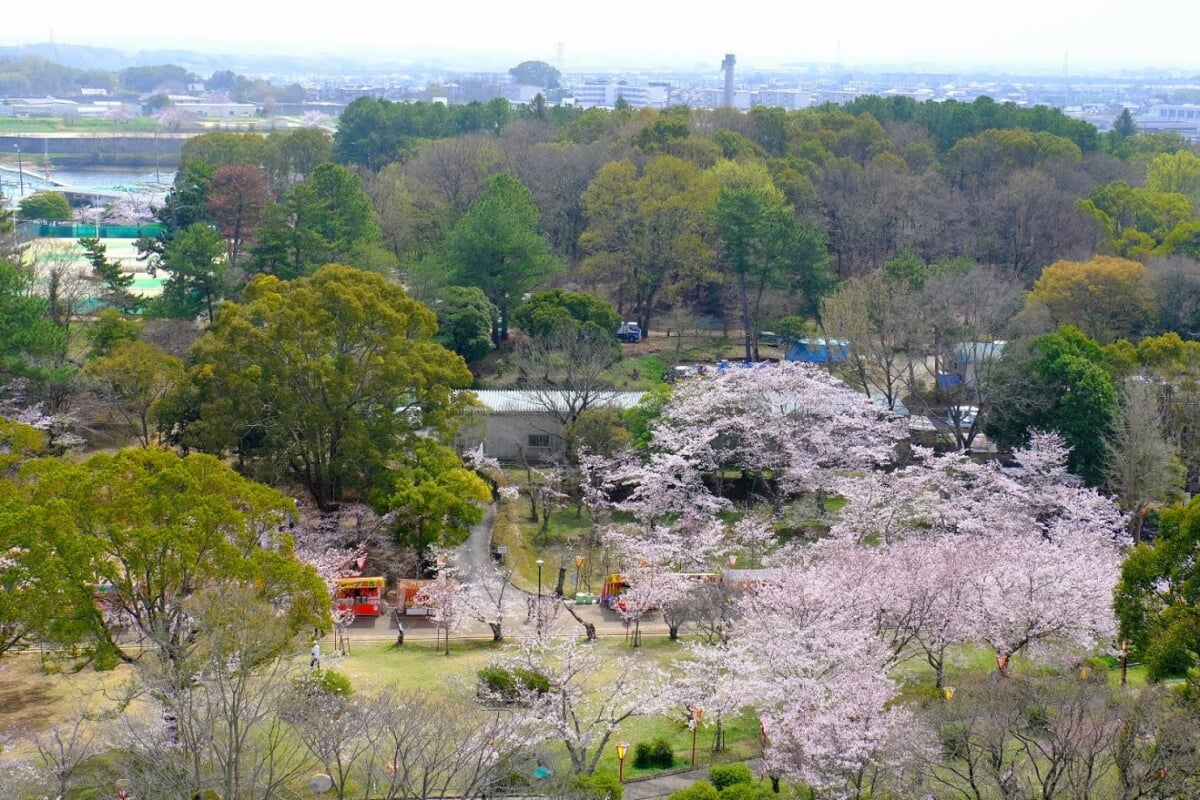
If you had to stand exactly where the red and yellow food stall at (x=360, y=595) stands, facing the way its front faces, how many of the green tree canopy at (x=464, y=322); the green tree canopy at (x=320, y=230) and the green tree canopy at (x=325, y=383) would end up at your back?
3

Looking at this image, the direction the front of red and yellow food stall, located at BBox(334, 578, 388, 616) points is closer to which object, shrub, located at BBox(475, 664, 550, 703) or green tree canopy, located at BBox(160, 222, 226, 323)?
the shrub

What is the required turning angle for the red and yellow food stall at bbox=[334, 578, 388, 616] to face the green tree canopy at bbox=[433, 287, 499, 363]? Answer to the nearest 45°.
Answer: approximately 180°

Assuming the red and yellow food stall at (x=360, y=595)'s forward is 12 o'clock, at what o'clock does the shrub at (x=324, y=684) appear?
The shrub is roughly at 12 o'clock from the red and yellow food stall.

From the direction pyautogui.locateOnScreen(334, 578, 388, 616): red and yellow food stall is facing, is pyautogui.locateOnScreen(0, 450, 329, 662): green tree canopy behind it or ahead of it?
ahead

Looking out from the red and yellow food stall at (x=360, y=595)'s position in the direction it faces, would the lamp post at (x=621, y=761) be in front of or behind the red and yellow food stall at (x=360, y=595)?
in front

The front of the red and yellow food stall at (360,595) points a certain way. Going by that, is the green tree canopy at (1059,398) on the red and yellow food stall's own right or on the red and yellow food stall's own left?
on the red and yellow food stall's own left

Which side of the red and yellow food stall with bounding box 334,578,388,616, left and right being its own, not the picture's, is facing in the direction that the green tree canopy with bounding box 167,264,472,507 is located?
back

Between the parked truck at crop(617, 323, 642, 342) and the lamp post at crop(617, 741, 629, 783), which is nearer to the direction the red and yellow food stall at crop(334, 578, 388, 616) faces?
the lamp post

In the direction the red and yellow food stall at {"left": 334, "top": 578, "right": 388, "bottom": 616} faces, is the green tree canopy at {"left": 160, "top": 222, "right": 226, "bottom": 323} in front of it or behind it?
behind

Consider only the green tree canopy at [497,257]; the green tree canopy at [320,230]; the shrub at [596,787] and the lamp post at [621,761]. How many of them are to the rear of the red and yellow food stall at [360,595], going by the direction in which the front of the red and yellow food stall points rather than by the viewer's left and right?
2

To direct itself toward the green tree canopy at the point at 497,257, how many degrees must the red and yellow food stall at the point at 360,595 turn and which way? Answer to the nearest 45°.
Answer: approximately 180°

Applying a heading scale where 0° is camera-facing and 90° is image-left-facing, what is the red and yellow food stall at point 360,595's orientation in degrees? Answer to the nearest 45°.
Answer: approximately 0°
